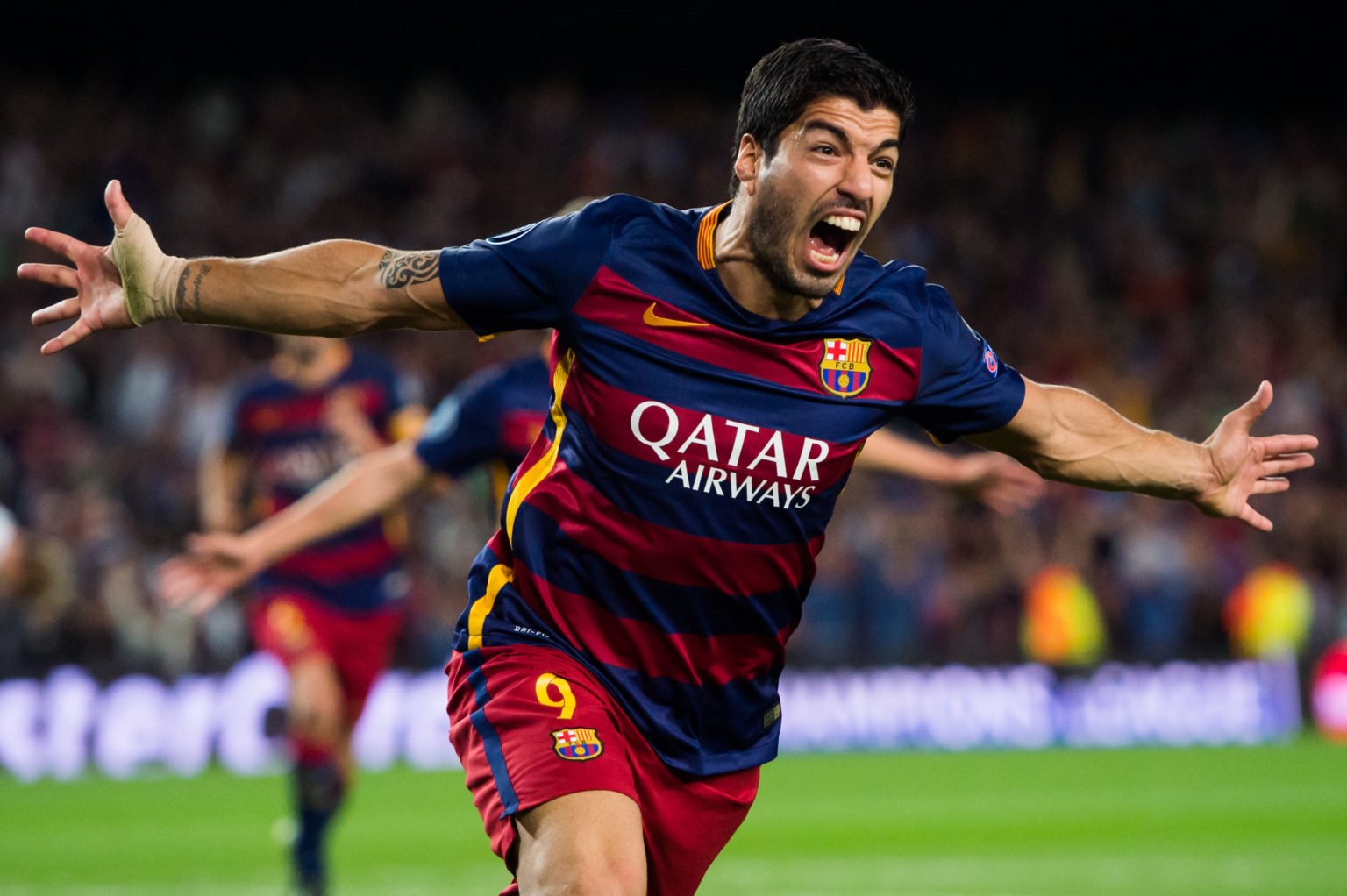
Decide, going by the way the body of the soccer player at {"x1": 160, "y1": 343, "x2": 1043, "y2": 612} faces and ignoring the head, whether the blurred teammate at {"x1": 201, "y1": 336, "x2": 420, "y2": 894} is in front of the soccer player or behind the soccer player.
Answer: behind

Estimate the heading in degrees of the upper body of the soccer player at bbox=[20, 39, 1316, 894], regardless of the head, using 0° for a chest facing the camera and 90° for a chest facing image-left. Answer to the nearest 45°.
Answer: approximately 315°

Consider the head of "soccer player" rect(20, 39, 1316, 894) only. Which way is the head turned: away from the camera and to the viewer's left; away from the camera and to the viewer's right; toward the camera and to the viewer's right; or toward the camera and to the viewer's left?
toward the camera and to the viewer's right

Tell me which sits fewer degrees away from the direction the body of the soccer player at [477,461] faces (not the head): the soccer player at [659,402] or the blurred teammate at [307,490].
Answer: the soccer player

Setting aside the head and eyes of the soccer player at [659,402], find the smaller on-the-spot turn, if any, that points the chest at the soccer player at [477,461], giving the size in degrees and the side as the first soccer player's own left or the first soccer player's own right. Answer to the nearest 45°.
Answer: approximately 135° to the first soccer player's own left

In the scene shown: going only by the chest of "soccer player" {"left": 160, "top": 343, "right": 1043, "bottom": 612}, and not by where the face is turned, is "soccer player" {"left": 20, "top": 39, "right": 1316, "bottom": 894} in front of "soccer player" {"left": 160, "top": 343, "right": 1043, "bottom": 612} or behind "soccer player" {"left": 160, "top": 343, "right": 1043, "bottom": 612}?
in front

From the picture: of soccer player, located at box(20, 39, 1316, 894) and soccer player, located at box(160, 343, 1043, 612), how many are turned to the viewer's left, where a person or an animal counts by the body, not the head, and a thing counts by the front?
0

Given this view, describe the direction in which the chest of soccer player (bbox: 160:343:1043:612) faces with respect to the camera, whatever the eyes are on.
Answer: toward the camera
